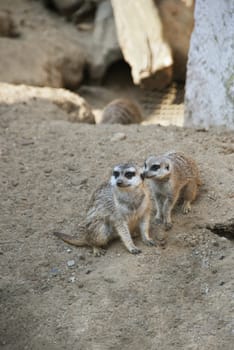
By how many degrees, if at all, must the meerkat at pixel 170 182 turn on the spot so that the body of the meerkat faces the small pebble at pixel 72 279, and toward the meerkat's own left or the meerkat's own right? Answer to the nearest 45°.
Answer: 0° — it already faces it

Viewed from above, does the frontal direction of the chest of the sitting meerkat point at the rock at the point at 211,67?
no

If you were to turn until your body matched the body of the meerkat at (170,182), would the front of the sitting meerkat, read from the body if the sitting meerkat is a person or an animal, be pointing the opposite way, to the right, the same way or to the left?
to the left

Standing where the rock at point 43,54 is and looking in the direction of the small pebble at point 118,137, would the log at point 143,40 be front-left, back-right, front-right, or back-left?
front-left

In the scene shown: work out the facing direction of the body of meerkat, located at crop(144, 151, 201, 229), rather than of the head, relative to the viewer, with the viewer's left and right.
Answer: facing the viewer and to the left of the viewer

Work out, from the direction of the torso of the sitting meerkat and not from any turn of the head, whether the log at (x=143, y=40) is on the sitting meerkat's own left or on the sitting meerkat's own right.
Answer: on the sitting meerkat's own left

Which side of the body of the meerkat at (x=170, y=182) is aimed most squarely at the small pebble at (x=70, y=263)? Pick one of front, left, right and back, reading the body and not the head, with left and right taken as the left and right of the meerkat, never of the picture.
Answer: front

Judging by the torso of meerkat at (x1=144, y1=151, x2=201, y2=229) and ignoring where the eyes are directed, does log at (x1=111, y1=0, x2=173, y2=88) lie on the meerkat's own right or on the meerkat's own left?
on the meerkat's own right

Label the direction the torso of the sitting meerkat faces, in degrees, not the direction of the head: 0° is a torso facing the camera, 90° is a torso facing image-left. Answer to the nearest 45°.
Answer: approximately 315°

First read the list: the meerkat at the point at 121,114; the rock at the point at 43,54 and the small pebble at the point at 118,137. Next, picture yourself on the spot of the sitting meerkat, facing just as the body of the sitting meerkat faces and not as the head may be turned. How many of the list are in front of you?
0

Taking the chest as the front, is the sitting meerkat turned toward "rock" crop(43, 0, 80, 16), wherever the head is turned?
no

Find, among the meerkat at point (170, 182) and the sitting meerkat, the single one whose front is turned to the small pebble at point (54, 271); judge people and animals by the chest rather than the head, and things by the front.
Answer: the meerkat

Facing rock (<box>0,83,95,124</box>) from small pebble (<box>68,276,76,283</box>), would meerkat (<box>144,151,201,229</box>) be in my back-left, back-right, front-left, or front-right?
front-right

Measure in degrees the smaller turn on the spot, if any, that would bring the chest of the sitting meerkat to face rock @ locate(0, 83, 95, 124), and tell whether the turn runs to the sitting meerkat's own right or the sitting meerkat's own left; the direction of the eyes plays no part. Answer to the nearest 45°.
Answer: approximately 135° to the sitting meerkat's own left

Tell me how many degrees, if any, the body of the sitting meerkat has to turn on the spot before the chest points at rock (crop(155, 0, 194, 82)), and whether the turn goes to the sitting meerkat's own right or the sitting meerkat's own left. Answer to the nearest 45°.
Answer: approximately 135° to the sitting meerkat's own left

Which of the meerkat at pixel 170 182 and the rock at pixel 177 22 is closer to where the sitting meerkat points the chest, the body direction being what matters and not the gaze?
the meerkat
